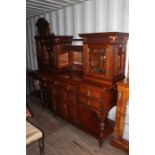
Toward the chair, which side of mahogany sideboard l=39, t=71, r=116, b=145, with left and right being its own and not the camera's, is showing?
front

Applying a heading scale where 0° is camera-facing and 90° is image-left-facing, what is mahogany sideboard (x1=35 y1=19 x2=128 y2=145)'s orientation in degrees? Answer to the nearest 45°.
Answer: approximately 45°

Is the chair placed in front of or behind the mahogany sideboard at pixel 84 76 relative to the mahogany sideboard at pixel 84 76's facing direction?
in front
